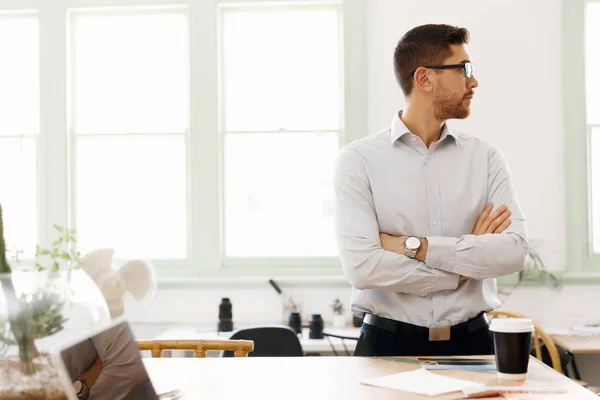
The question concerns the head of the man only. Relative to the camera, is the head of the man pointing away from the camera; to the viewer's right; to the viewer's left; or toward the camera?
to the viewer's right

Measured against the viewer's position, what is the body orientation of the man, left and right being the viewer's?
facing the viewer

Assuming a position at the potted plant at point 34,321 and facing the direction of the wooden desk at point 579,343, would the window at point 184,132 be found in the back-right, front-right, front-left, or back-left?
front-left

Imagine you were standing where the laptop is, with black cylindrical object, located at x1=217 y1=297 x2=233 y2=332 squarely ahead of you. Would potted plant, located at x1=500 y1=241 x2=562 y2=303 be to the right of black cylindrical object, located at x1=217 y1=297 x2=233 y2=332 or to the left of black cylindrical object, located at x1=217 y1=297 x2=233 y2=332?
right

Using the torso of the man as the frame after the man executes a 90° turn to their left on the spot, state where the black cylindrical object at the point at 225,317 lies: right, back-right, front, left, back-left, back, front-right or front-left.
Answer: back-left

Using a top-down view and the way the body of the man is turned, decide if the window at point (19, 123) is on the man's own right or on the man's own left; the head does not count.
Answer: on the man's own right
